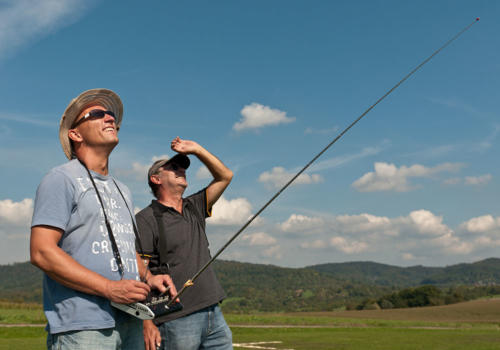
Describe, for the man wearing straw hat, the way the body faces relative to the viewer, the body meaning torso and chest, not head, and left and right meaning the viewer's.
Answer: facing the viewer and to the right of the viewer

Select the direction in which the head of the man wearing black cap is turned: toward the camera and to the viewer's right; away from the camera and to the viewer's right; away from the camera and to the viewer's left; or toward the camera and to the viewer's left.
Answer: toward the camera and to the viewer's right

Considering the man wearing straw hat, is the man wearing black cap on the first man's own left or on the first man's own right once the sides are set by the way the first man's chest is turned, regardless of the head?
on the first man's own left

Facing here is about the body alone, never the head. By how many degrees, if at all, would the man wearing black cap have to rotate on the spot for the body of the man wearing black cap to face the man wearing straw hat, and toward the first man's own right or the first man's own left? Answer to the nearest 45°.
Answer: approximately 45° to the first man's own right

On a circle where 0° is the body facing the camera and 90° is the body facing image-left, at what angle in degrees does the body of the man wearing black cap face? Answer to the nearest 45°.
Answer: approximately 315°

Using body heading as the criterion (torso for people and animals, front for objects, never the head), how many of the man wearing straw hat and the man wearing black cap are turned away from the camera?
0

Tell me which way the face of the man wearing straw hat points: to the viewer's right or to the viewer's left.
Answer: to the viewer's right
